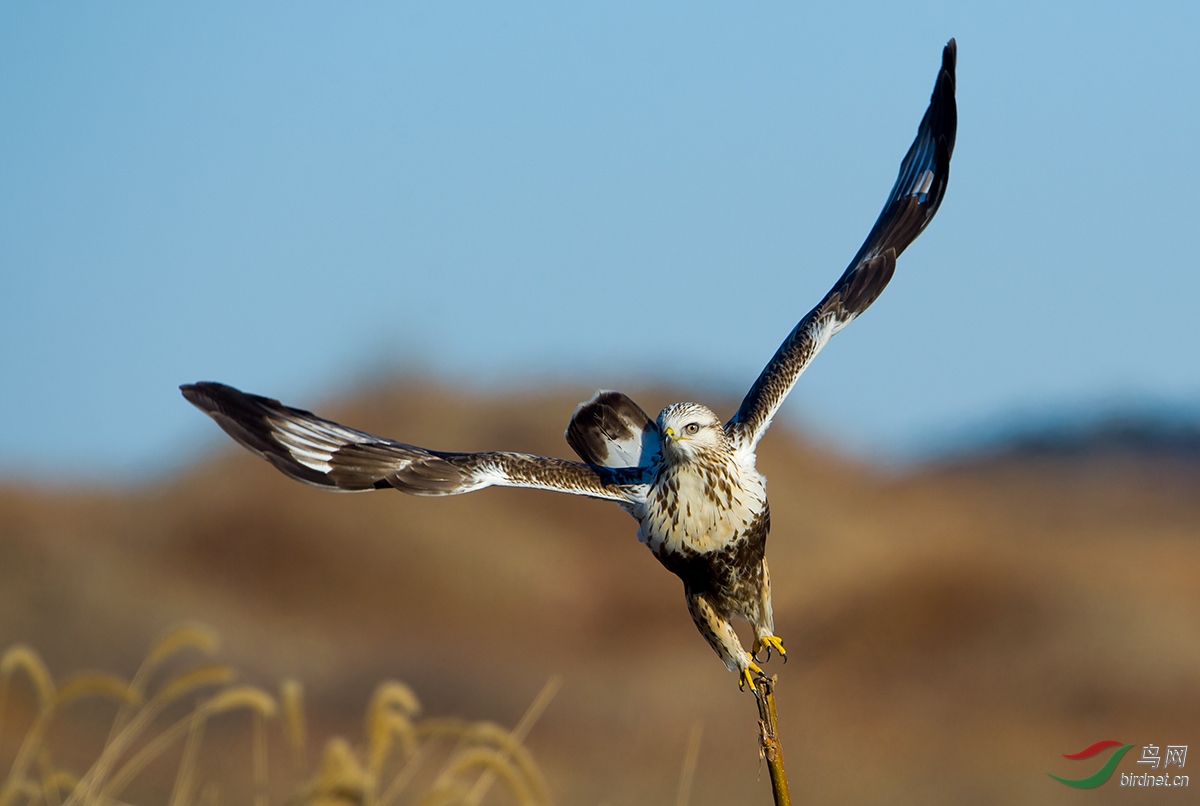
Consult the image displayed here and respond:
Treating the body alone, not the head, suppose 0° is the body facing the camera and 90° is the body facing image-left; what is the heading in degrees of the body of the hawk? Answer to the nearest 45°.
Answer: approximately 0°
